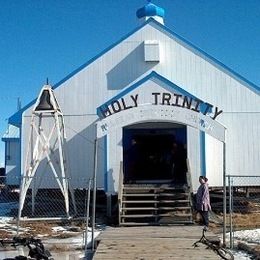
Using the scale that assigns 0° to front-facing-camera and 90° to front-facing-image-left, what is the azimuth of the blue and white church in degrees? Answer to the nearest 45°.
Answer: approximately 0°

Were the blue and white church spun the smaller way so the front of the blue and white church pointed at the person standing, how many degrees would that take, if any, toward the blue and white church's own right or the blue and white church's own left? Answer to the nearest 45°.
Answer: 0° — it already faces them

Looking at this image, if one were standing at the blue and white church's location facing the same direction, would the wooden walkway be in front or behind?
in front
